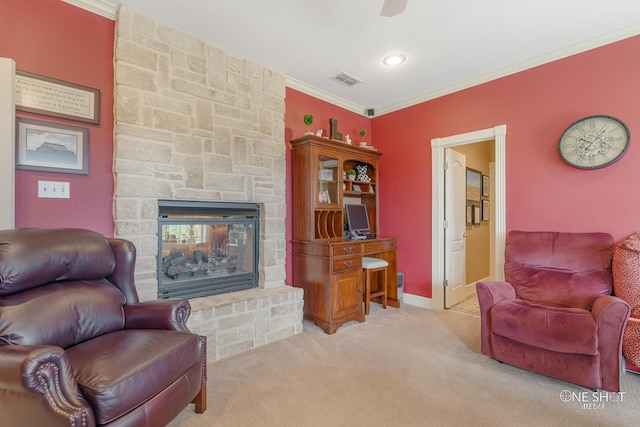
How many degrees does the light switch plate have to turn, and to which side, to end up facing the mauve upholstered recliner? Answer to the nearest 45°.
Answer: approximately 45° to its left

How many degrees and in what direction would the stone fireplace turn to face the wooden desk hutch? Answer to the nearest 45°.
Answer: approximately 45° to its left

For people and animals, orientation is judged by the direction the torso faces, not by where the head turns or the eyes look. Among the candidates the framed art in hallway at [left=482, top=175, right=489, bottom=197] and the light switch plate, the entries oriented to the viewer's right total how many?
1

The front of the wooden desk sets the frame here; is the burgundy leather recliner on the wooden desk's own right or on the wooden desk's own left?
on the wooden desk's own right

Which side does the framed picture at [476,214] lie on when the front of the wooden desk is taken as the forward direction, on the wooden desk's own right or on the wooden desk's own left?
on the wooden desk's own left

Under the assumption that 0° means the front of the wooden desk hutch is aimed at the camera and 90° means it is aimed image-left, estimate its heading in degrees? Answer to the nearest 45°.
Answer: approximately 315°

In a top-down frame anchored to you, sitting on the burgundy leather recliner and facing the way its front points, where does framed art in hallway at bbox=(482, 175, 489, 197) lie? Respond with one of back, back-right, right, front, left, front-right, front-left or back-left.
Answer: front-left

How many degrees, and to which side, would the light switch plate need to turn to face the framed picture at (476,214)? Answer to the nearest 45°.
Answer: approximately 90° to its left

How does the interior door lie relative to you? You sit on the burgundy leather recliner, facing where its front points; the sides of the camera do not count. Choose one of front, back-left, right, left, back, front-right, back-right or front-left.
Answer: front-left

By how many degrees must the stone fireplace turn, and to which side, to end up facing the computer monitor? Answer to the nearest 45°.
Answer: approximately 45° to its left

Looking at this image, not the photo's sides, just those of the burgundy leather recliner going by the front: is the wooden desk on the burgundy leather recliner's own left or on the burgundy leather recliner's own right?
on the burgundy leather recliner's own left
